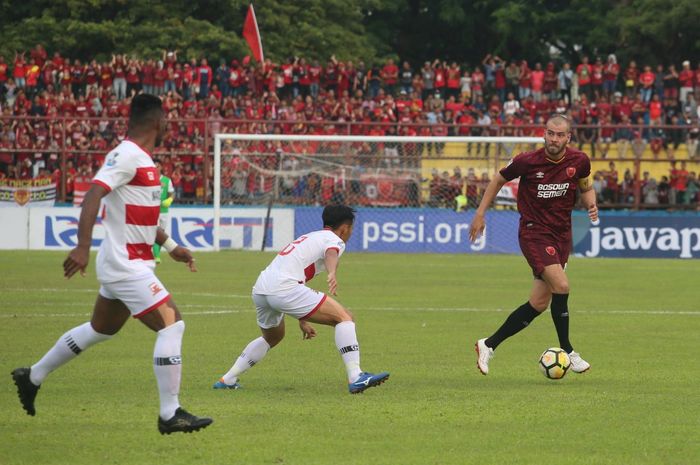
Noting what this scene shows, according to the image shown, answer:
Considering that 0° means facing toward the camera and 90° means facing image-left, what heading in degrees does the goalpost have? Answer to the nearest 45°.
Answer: approximately 0°

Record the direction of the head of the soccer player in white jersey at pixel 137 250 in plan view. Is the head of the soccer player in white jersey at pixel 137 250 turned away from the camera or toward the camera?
away from the camera

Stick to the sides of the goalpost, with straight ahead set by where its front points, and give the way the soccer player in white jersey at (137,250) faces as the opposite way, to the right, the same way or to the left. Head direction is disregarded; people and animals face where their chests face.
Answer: to the left

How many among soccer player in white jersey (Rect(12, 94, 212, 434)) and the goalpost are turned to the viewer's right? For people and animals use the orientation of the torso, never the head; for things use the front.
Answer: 1

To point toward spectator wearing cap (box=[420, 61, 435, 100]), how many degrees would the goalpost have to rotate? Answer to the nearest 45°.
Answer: approximately 180°

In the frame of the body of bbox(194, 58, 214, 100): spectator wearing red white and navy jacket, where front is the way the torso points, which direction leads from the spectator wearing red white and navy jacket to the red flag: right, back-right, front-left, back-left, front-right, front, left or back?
back-left

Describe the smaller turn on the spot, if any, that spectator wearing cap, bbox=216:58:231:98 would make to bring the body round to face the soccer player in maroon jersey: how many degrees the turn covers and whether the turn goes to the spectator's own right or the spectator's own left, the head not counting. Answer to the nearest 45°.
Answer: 0° — they already face them

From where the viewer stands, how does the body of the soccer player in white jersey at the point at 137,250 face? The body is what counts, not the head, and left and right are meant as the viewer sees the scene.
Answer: facing to the right of the viewer

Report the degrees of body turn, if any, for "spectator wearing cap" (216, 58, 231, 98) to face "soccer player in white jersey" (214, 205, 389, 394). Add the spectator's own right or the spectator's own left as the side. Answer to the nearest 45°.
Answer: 0° — they already face them

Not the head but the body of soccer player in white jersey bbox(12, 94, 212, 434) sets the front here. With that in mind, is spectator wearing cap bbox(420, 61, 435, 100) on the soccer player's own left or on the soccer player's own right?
on the soccer player's own left

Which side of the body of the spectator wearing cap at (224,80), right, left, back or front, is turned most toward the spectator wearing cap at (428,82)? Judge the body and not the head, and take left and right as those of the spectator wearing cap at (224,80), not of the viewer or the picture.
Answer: left
